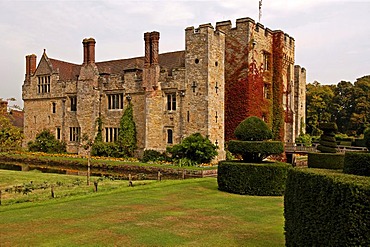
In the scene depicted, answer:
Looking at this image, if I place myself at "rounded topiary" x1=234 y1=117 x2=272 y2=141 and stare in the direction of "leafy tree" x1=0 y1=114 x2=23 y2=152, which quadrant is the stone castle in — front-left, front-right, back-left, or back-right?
front-right

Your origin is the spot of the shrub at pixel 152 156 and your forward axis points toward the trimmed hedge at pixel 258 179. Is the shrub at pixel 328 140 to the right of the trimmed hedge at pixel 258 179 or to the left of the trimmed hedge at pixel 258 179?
left

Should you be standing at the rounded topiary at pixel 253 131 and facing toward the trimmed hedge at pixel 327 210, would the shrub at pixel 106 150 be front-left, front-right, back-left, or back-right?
back-right

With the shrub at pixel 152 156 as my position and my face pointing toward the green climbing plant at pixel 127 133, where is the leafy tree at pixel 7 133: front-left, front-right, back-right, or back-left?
front-left
